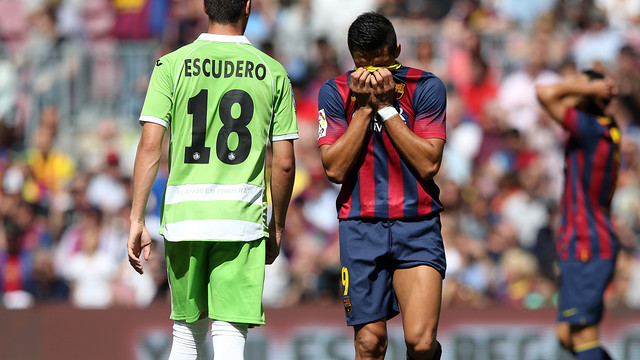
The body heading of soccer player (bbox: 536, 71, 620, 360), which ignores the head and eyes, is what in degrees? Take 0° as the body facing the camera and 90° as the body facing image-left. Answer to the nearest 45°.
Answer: approximately 90°

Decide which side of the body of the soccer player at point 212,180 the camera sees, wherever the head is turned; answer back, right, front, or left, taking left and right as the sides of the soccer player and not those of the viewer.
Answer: back

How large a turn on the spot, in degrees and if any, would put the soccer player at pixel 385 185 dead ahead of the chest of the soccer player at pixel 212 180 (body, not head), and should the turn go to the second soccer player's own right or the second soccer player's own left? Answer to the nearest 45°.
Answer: approximately 90° to the second soccer player's own right

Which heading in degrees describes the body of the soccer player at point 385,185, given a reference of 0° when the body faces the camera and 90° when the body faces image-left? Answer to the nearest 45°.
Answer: approximately 0°

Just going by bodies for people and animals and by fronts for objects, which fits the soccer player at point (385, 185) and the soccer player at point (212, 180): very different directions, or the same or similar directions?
very different directions

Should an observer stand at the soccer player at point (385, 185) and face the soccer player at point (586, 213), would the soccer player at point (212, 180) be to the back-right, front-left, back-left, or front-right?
back-left

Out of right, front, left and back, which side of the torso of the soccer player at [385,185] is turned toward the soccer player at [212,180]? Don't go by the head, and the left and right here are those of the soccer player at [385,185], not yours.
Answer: right
